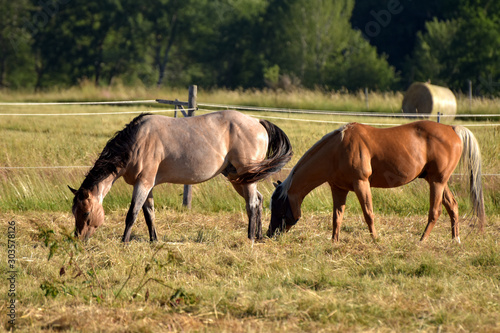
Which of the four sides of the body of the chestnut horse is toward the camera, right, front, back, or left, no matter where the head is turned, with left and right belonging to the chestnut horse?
left

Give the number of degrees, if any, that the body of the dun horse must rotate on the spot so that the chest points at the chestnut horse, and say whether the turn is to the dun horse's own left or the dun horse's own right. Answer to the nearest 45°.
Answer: approximately 180°

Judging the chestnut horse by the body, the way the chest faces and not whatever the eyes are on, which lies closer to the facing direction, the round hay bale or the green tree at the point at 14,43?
the green tree

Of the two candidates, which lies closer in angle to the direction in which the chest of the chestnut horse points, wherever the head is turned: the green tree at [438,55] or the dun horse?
the dun horse

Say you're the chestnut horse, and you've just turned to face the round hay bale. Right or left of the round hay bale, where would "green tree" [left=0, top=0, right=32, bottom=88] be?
left

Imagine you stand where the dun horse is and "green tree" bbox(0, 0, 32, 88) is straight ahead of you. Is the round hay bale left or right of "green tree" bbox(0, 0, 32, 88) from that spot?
right

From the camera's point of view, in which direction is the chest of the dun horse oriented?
to the viewer's left

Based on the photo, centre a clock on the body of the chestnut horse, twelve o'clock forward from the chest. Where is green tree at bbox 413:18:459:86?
The green tree is roughly at 3 o'clock from the chestnut horse.

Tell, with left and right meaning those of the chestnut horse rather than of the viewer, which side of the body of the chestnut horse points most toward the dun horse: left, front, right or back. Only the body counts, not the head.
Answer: front

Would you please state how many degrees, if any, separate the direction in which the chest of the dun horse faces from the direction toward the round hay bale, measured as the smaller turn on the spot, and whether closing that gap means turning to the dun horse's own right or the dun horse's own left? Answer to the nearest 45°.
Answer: approximately 135° to the dun horse's own right

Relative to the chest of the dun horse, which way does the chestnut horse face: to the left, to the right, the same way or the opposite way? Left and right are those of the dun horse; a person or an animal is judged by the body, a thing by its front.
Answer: the same way

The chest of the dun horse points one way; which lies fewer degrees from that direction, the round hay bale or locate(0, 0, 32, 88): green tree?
the green tree

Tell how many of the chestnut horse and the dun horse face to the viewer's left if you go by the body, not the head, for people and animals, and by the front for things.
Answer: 2

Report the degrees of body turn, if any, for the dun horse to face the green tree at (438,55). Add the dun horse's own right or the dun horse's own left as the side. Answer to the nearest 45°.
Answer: approximately 135° to the dun horse's own right
